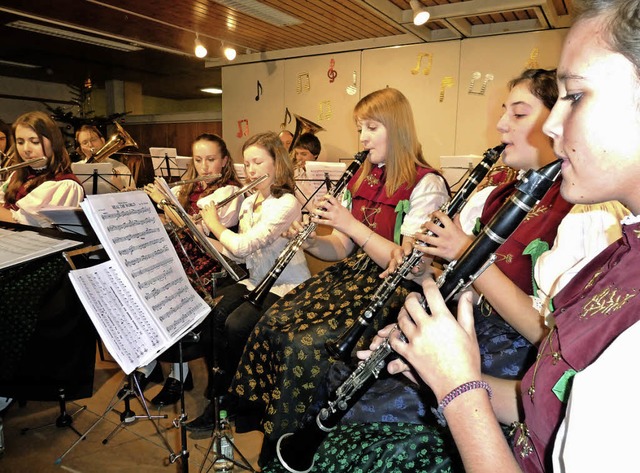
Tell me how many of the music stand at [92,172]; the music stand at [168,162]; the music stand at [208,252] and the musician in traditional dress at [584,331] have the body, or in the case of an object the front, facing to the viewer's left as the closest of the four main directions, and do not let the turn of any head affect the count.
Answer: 1

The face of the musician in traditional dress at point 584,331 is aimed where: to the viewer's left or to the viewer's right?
to the viewer's left

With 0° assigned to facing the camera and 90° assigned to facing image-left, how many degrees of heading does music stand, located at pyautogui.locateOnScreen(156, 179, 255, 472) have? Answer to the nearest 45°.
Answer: approximately 270°

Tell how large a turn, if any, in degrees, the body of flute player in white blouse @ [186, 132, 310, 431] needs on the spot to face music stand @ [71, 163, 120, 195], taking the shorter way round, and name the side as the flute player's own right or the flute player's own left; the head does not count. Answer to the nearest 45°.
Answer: approximately 90° to the flute player's own right

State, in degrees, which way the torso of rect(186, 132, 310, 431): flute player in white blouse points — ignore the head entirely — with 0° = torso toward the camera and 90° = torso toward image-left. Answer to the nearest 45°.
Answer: approximately 45°

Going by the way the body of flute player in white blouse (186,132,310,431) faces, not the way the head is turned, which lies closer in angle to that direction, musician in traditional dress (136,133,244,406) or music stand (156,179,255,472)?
the music stand

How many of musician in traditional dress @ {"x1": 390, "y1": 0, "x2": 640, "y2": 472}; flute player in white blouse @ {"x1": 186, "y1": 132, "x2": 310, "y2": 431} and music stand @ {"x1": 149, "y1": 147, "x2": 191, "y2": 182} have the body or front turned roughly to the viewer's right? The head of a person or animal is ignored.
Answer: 0

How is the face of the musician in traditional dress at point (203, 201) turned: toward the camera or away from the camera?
toward the camera

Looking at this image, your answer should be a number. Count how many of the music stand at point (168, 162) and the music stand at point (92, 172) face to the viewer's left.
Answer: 0

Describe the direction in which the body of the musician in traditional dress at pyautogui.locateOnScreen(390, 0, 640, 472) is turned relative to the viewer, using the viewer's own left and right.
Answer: facing to the left of the viewer

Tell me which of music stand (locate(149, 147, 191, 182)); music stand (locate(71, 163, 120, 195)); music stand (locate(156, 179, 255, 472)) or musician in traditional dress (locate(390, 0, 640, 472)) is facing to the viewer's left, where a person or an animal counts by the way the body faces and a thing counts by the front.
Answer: the musician in traditional dress

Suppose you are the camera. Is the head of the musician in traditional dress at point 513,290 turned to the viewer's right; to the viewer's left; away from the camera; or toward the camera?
to the viewer's left

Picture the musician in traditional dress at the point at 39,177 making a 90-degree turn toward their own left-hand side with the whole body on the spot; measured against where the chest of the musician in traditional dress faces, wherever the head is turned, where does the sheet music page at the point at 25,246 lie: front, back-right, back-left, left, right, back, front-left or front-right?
front-right
